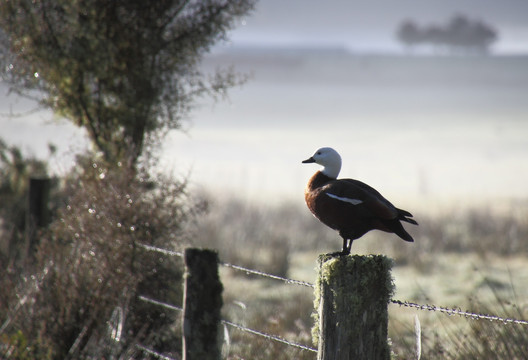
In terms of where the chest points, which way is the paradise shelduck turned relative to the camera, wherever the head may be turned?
to the viewer's left

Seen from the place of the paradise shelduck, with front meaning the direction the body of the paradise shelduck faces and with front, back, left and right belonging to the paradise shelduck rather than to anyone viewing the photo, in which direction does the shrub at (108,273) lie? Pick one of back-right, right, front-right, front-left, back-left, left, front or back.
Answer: front-right

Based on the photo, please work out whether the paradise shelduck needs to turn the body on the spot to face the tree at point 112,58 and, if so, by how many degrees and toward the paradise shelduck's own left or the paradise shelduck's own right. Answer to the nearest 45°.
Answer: approximately 45° to the paradise shelduck's own right

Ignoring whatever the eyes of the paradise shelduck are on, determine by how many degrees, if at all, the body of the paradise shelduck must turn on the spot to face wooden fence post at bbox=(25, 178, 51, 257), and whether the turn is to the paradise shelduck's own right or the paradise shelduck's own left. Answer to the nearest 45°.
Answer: approximately 45° to the paradise shelduck's own right

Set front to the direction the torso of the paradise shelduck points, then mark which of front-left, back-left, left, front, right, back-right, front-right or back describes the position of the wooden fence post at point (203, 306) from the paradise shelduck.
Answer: front-right
